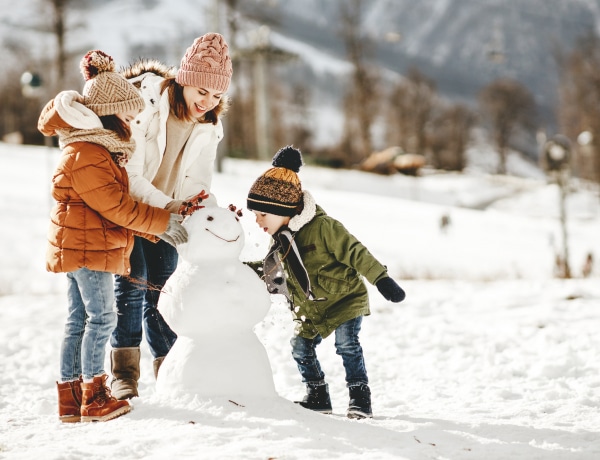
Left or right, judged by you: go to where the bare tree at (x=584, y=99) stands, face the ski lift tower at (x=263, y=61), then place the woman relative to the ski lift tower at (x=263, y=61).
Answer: left

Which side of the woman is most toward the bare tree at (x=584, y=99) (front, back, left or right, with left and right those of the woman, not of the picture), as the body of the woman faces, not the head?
left

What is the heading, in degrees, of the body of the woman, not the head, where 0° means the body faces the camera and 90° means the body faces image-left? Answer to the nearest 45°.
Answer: approximately 315°

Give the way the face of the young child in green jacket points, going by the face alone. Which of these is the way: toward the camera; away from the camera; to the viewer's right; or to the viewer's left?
to the viewer's left

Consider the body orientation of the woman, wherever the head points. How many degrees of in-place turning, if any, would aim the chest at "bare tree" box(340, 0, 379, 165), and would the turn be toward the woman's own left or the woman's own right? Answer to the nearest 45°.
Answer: approximately 135° to the woman's own left

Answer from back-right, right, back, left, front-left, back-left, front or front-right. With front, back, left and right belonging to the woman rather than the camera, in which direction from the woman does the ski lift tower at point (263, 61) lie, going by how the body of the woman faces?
back-left

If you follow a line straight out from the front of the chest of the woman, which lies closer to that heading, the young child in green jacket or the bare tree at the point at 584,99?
the young child in green jacket

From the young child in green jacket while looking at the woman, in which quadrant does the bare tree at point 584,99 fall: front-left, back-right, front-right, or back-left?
back-right
